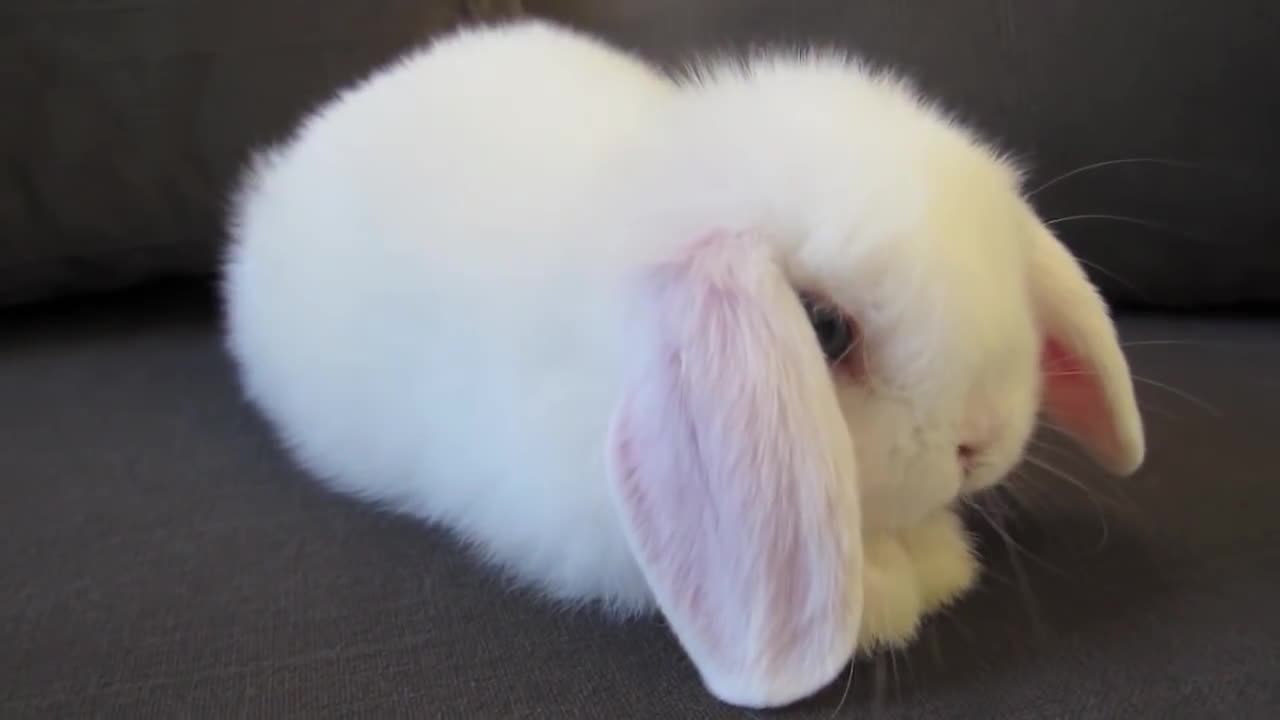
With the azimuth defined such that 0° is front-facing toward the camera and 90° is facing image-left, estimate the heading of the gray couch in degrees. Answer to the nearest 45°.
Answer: approximately 0°

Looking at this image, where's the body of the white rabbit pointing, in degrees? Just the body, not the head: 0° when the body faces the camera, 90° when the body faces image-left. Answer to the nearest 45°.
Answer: approximately 315°
